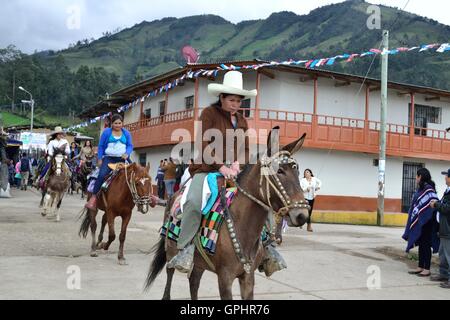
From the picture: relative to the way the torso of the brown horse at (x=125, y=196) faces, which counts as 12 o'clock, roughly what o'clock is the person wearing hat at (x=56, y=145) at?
The person wearing hat is roughly at 7 o'clock from the brown horse.

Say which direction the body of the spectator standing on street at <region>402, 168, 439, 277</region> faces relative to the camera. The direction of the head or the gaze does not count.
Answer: to the viewer's left

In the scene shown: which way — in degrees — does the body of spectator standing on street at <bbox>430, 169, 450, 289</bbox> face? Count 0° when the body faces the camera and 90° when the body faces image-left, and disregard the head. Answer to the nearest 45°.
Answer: approximately 90°

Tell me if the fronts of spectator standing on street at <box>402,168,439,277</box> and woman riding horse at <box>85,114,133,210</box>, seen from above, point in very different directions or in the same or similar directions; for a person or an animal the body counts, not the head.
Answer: very different directions

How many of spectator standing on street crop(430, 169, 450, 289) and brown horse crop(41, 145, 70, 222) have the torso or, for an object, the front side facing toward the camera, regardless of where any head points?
1

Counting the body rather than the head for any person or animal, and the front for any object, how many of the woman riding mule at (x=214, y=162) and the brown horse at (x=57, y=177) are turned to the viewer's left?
0

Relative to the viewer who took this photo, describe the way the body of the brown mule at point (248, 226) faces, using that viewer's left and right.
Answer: facing the viewer and to the right of the viewer

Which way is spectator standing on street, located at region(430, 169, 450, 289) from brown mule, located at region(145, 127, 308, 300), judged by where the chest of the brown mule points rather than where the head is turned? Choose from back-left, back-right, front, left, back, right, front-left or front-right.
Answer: left

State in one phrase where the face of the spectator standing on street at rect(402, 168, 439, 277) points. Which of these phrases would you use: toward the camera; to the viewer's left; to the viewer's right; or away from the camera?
to the viewer's left

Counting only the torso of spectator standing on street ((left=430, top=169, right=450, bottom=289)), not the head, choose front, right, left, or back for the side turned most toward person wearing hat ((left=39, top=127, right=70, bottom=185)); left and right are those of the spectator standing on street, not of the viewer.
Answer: front

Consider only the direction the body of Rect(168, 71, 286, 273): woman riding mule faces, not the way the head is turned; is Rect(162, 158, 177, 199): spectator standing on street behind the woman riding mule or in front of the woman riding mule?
behind

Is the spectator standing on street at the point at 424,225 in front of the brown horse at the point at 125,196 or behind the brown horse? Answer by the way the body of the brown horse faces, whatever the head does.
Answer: in front
